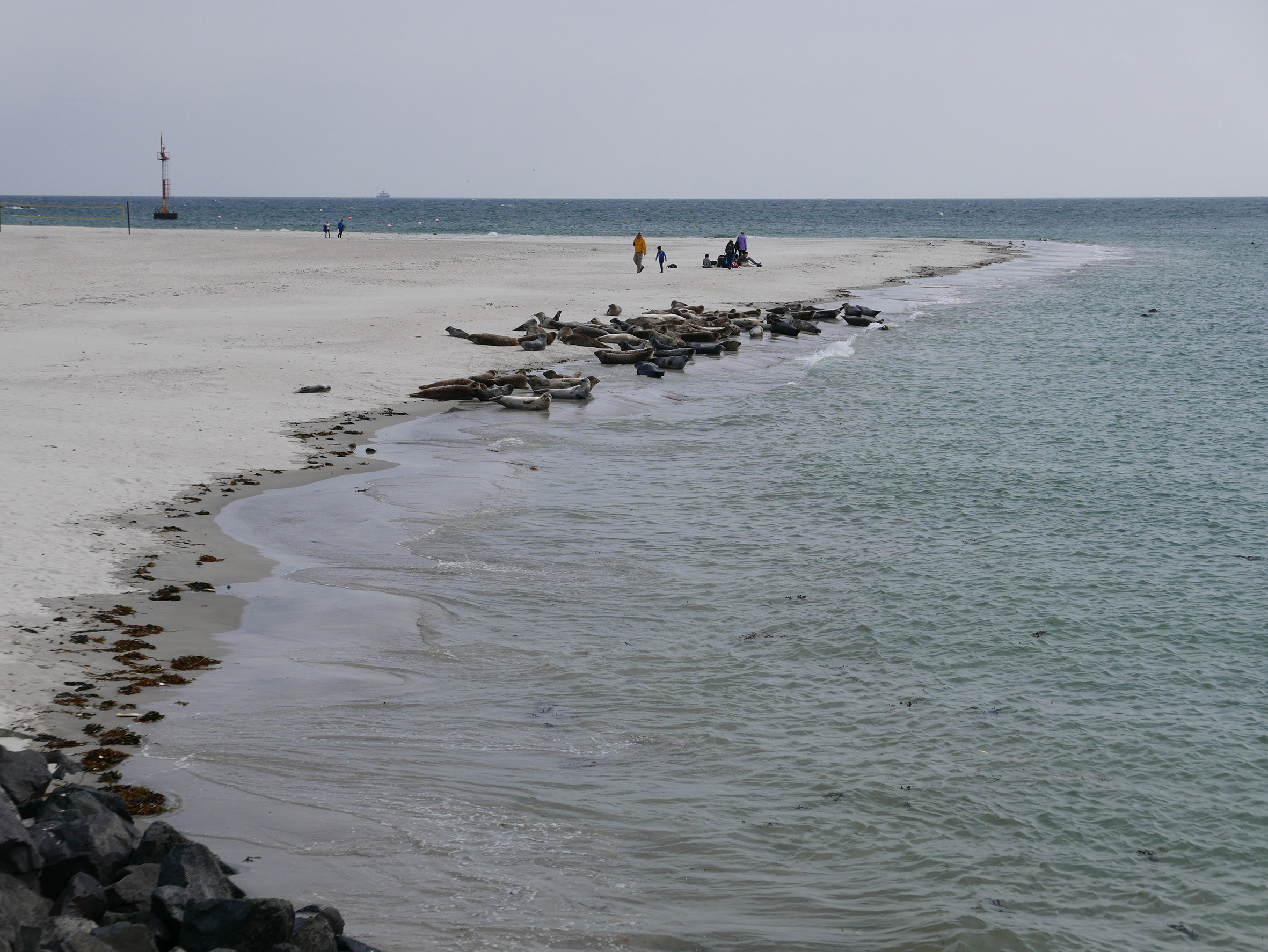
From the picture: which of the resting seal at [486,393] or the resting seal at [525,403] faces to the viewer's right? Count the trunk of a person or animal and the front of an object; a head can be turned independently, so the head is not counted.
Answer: the resting seal at [525,403]

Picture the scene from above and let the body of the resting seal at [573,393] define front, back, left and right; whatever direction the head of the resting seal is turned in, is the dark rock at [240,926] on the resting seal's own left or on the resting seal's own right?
on the resting seal's own right

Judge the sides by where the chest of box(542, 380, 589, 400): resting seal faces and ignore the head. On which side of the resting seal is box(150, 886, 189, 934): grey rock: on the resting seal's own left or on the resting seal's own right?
on the resting seal's own right

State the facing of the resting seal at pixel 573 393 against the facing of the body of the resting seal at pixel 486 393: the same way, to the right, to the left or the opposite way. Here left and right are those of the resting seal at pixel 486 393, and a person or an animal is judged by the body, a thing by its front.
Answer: the opposite way

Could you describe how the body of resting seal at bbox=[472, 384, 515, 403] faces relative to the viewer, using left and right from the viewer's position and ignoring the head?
facing to the left of the viewer

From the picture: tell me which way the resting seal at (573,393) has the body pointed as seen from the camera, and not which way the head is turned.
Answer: to the viewer's right

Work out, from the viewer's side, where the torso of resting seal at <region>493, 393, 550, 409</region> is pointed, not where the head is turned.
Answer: to the viewer's right
